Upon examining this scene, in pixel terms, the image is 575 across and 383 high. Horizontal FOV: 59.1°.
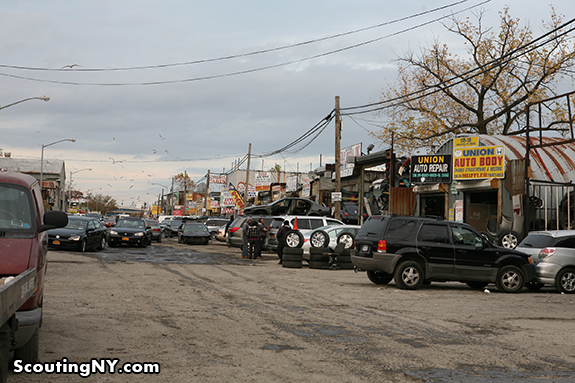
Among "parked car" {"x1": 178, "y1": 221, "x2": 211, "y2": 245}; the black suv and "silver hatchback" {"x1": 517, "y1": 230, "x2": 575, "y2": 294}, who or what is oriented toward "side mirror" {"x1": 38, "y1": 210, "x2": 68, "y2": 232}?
the parked car

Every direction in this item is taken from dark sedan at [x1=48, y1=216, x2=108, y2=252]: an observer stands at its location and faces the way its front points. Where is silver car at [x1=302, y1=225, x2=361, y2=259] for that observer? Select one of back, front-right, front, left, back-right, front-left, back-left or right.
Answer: left

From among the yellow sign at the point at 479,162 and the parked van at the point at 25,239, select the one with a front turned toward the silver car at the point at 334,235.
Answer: the yellow sign

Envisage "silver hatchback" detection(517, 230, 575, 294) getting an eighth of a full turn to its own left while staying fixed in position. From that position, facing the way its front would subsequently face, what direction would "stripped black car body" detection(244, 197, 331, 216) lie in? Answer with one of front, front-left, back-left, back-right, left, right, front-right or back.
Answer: front-left

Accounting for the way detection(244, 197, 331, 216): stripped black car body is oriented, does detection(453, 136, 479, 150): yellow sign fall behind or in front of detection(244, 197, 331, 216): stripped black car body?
behind

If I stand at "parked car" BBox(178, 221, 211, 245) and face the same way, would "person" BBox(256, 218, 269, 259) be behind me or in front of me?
in front
